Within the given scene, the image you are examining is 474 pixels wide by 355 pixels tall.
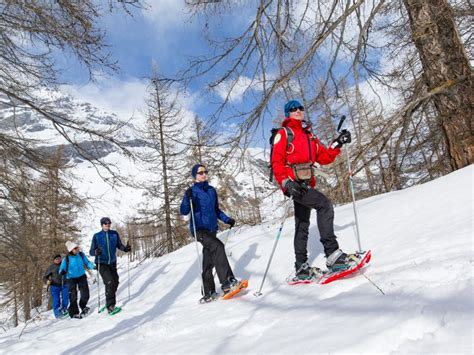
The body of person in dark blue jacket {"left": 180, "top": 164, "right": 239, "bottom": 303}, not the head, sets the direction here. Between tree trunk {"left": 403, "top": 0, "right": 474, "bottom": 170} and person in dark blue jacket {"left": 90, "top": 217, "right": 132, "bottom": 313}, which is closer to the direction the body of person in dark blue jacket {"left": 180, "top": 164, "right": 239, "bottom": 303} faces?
the tree trunk

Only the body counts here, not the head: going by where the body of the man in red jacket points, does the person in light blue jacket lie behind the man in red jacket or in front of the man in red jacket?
behind

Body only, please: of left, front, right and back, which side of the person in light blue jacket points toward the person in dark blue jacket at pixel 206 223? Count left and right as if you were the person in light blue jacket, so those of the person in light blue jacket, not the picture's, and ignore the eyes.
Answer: front

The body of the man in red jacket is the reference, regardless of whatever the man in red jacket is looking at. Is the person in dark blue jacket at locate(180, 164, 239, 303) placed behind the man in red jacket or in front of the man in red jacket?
behind

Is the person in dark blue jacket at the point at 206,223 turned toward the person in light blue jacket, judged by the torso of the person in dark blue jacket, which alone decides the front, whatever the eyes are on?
no

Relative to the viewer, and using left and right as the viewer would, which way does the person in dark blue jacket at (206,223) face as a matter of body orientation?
facing the viewer and to the right of the viewer

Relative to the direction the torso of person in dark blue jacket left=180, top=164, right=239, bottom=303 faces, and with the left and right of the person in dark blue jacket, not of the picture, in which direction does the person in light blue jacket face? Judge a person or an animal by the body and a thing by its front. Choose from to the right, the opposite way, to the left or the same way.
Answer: the same way

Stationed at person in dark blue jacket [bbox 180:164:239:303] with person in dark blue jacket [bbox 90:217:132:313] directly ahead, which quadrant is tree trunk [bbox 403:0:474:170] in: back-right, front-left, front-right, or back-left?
back-right

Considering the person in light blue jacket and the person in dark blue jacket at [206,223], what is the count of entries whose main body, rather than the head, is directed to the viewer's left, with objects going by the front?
0

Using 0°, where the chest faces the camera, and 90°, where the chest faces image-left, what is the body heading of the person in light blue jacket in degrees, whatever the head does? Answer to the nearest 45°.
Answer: approximately 315°

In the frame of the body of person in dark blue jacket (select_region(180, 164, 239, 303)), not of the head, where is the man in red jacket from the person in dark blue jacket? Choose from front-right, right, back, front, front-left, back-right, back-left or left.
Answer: front

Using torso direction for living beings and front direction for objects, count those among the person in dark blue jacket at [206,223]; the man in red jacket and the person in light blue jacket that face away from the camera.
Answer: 0

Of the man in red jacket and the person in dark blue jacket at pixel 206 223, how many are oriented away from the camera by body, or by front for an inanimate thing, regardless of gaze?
0

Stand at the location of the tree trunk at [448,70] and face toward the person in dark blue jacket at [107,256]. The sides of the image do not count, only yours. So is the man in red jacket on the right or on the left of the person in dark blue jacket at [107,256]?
left

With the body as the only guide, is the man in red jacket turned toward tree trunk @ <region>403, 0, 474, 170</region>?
no
